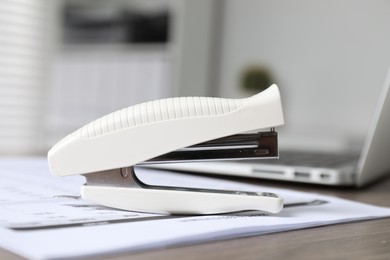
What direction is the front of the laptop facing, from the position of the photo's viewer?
facing away from the viewer and to the left of the viewer
